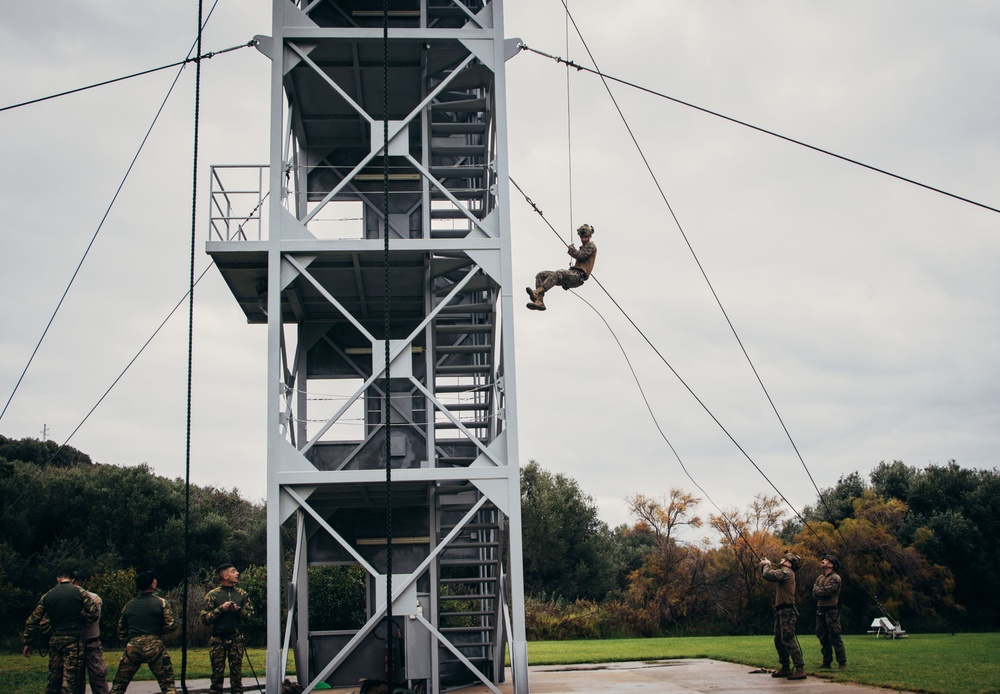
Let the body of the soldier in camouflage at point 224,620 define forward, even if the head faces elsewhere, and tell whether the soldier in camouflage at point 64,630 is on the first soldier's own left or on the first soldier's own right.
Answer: on the first soldier's own right

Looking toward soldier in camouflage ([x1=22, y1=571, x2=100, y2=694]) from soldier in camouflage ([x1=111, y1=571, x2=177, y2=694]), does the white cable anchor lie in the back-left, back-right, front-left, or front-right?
back-right

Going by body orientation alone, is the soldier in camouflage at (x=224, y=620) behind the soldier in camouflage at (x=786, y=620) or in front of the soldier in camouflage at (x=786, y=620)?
in front

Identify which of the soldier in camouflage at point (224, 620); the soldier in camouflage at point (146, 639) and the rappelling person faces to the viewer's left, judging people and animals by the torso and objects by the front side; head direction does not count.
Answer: the rappelling person

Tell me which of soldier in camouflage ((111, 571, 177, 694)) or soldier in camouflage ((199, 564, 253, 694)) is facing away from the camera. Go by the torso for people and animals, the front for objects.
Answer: soldier in camouflage ((111, 571, 177, 694))

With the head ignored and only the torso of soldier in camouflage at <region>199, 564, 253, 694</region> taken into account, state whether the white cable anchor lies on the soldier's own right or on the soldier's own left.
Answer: on the soldier's own left

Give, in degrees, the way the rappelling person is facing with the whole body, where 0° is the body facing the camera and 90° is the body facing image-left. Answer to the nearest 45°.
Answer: approximately 90°

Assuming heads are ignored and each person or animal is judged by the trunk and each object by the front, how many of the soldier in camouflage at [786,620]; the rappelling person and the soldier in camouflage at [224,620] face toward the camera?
1

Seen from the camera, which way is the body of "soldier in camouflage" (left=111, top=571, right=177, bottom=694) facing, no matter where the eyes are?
away from the camera

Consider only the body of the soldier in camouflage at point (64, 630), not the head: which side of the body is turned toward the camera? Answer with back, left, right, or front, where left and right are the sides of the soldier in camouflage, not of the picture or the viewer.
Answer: back

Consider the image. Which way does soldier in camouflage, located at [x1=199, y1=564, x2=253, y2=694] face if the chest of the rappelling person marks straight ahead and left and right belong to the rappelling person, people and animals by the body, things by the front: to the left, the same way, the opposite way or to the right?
to the left

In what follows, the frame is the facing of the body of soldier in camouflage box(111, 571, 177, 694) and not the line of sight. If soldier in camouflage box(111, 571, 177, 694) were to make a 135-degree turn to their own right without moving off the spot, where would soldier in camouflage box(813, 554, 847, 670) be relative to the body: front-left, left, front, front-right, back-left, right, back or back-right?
front-left

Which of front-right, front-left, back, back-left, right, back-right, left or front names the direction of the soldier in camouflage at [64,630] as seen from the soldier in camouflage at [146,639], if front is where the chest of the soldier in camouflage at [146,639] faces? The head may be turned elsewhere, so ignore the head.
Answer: front-left

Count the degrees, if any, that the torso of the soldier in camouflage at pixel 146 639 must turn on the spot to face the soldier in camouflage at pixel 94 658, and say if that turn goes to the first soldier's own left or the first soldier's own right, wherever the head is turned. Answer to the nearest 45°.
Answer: approximately 45° to the first soldier's own left
